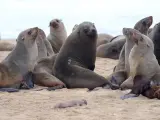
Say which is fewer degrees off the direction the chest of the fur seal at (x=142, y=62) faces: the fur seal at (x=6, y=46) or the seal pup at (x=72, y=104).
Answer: the seal pup

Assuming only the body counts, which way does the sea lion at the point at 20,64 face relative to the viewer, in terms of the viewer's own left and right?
facing to the right of the viewer

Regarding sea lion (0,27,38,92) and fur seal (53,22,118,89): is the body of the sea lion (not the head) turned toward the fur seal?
yes

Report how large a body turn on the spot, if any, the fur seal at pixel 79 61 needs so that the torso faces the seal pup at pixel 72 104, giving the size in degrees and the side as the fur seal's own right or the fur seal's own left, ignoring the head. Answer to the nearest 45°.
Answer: approximately 45° to the fur seal's own right

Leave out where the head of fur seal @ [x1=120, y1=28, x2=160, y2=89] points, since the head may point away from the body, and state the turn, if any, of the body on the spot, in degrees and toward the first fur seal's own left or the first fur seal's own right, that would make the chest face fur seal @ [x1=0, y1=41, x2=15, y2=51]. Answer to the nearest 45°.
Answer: approximately 90° to the first fur seal's own right

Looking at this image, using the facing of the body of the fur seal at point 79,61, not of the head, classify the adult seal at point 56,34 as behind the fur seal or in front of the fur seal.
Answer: behind

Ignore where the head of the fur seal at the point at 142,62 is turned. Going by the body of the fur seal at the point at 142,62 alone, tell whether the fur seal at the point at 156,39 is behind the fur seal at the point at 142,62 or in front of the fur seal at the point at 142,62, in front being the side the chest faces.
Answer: behind

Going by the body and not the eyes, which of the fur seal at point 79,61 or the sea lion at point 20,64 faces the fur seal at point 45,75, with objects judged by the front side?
the sea lion

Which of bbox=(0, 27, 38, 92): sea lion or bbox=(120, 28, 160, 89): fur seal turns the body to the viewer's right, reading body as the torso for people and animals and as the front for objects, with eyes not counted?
the sea lion
